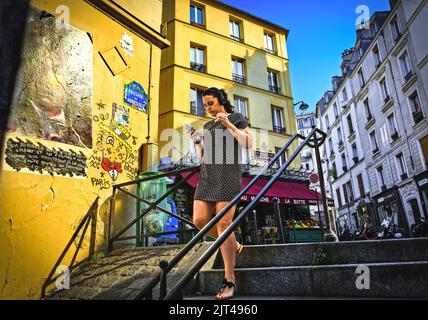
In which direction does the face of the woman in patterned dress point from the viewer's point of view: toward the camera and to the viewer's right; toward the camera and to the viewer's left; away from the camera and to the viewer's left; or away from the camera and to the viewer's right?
toward the camera and to the viewer's left

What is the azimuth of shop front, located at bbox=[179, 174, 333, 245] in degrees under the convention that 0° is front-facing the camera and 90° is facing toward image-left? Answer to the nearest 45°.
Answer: approximately 0°

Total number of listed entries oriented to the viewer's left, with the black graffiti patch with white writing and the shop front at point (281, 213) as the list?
0

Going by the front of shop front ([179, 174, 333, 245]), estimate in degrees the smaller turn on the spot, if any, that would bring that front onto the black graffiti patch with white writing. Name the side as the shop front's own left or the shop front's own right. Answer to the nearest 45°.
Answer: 0° — it already faces it

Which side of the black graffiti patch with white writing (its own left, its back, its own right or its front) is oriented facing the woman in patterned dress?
front

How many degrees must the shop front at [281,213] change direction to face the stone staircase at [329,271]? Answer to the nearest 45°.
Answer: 0° — it already faces it

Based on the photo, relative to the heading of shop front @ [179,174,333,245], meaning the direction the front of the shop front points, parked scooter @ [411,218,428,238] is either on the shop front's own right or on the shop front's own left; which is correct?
on the shop front's own left

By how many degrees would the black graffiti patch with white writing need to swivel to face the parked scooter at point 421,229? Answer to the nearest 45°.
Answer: approximately 45° to its left

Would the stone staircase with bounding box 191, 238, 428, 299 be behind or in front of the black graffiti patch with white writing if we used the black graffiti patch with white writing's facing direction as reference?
in front

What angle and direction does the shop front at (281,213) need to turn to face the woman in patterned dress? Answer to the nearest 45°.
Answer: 0° — it already faces them

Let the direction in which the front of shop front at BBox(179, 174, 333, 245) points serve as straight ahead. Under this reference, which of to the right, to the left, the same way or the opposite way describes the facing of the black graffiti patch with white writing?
to the left

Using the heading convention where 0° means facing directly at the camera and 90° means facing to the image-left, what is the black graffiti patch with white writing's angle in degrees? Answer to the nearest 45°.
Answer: approximately 315°

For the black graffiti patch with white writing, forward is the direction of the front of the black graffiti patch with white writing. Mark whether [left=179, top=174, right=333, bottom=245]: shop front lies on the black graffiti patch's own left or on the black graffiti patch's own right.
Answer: on the black graffiti patch's own left
